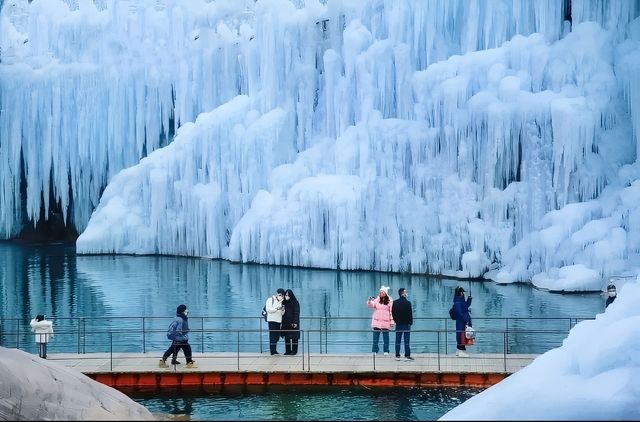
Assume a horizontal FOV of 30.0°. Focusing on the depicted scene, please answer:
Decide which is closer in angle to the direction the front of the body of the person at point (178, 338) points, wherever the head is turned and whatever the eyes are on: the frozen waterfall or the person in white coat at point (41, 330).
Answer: the frozen waterfall

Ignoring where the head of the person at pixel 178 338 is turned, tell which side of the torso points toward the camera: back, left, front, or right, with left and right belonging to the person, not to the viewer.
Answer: right

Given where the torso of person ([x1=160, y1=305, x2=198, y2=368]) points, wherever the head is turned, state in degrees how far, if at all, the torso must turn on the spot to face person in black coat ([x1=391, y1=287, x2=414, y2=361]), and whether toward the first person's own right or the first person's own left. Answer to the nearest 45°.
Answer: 0° — they already face them

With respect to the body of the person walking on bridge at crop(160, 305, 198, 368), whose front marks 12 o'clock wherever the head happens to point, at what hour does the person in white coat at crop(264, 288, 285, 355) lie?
The person in white coat is roughly at 11 o'clock from the person walking on bridge.

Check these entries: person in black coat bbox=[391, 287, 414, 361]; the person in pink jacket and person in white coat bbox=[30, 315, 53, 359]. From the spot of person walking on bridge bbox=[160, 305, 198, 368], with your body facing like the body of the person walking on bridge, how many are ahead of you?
2

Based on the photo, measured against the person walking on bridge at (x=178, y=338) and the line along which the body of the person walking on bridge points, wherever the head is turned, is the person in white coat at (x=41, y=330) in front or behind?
behind
